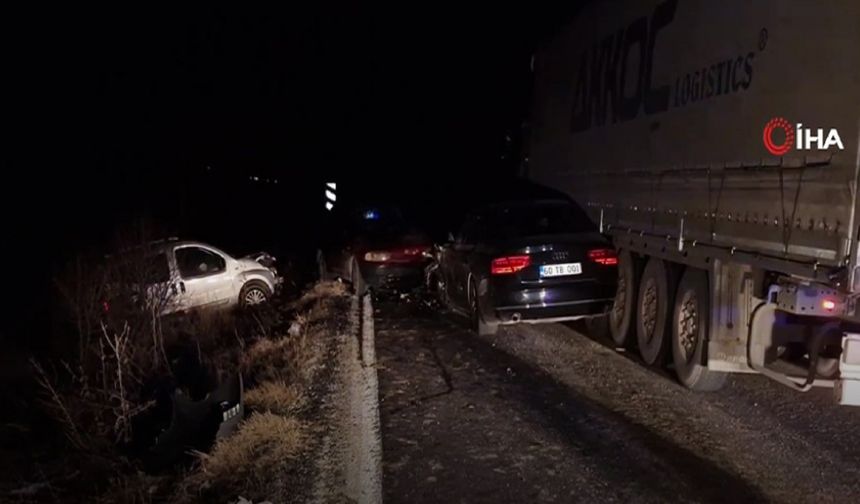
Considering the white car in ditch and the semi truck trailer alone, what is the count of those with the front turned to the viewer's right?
1

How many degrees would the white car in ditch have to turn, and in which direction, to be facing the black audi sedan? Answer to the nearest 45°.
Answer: approximately 45° to its right

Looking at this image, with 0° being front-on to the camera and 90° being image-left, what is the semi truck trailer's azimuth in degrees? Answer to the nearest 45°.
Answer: approximately 135°

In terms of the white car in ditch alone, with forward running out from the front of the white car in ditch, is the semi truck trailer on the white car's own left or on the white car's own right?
on the white car's own right

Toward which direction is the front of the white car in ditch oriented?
to the viewer's right

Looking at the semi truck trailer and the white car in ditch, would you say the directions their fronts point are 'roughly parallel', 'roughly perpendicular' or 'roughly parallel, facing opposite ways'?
roughly perpendicular
